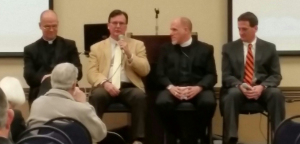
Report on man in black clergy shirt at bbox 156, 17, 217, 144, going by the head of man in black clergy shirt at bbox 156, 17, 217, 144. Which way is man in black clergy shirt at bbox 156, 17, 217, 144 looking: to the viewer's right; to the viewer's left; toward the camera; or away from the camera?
to the viewer's left

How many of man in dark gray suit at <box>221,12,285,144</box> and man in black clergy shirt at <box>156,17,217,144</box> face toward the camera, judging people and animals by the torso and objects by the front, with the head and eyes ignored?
2

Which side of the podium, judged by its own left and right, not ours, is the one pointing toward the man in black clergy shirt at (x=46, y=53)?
right

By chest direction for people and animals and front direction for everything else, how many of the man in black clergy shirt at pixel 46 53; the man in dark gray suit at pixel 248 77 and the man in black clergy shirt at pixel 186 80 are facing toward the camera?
3

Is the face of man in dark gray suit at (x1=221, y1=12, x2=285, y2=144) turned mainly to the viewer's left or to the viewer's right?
to the viewer's left

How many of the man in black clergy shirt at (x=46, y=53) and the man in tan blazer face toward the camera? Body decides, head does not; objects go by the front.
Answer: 2

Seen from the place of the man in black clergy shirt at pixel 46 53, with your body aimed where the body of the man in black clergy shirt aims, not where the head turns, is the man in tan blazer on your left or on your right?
on your left
